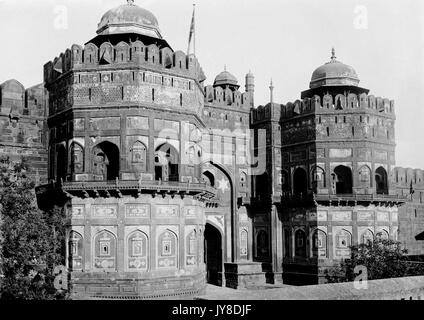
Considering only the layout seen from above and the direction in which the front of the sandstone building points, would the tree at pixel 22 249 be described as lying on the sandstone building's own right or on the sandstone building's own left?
on the sandstone building's own right

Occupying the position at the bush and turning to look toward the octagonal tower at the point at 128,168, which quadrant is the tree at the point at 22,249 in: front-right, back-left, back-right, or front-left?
front-left

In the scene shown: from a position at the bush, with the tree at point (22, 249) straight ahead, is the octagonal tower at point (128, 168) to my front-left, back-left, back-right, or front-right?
front-right
